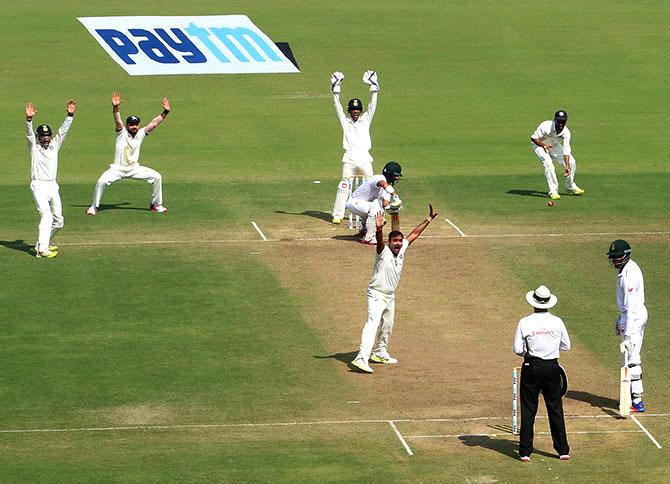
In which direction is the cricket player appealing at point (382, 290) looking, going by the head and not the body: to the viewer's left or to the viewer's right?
to the viewer's right

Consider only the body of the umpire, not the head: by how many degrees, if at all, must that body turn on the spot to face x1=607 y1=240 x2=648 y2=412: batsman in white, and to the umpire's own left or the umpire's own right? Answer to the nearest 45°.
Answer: approximately 45° to the umpire's own right

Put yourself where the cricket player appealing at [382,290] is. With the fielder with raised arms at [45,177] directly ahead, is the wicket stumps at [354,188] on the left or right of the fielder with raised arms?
right

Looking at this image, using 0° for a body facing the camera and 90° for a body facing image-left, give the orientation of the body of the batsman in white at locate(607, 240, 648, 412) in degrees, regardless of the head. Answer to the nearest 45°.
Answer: approximately 90°

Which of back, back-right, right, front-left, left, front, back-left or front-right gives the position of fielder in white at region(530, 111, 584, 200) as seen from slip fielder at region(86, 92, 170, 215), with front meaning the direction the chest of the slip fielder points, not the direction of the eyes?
left

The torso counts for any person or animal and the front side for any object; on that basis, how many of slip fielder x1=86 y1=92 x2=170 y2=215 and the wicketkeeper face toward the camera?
2

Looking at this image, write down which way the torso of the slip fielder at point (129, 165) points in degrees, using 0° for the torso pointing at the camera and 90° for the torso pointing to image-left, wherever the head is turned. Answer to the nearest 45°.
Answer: approximately 0°

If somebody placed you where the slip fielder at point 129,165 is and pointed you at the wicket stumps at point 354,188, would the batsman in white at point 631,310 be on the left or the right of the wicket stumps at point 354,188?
right

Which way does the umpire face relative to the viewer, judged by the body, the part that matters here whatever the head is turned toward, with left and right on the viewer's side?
facing away from the viewer

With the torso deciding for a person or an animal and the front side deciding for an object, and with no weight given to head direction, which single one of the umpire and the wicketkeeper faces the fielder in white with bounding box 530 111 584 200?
the umpire

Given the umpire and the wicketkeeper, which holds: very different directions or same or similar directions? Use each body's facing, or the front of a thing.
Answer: very different directions

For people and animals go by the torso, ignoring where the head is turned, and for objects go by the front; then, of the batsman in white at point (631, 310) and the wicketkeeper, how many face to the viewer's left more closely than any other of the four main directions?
1

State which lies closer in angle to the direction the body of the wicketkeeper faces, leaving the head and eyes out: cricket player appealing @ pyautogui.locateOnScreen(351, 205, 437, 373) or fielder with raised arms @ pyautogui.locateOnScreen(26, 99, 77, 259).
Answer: the cricket player appealing

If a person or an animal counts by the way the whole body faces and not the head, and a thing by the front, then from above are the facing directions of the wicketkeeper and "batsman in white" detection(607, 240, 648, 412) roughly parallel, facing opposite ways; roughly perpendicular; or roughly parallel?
roughly perpendicular
